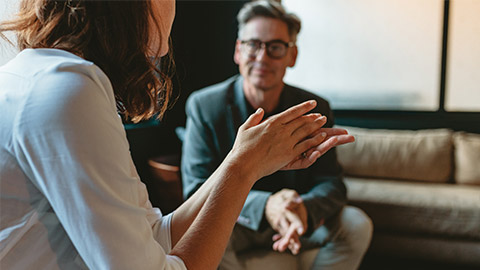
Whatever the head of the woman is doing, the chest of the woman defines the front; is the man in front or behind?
in front

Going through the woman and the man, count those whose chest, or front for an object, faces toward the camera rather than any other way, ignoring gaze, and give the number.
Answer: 1

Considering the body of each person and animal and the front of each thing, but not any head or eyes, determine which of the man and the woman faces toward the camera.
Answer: the man

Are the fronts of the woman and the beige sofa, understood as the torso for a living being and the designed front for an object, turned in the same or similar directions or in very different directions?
very different directions

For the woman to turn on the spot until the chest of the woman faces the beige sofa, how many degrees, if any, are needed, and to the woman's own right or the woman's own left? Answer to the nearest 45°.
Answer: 0° — they already face it

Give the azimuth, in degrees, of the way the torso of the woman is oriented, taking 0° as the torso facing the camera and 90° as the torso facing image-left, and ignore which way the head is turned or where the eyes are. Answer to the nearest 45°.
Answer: approximately 225°

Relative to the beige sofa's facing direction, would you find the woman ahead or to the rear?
ahead

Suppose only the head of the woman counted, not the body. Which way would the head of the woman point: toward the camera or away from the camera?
away from the camera

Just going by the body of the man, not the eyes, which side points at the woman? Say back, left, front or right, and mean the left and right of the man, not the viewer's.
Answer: front

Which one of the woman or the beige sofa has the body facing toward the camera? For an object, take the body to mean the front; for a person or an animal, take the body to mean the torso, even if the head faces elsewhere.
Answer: the beige sofa

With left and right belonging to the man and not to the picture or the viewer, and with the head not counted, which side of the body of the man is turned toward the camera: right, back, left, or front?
front
